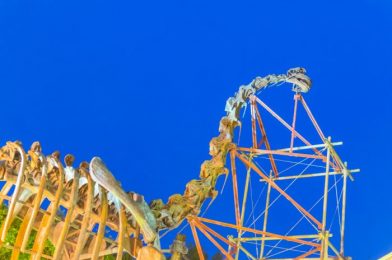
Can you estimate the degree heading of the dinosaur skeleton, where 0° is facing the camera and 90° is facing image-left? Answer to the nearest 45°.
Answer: approximately 270°
